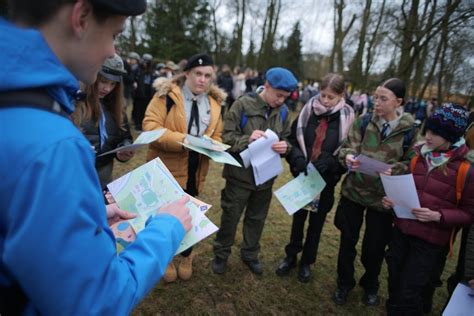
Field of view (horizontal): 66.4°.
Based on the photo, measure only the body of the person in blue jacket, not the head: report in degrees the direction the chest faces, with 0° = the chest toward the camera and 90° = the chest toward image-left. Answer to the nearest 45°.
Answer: approximately 225°

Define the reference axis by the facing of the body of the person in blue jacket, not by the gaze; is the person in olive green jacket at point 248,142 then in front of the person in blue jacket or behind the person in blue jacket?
in front

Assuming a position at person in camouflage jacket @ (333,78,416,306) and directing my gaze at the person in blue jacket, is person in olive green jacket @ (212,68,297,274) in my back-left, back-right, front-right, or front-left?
front-right

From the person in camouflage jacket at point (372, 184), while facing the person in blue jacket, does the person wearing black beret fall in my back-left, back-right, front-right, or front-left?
front-right

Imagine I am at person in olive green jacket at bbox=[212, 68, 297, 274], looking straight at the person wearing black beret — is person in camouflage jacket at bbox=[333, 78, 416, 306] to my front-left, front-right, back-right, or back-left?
back-left

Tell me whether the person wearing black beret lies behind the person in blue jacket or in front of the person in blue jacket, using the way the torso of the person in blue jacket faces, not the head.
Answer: in front
